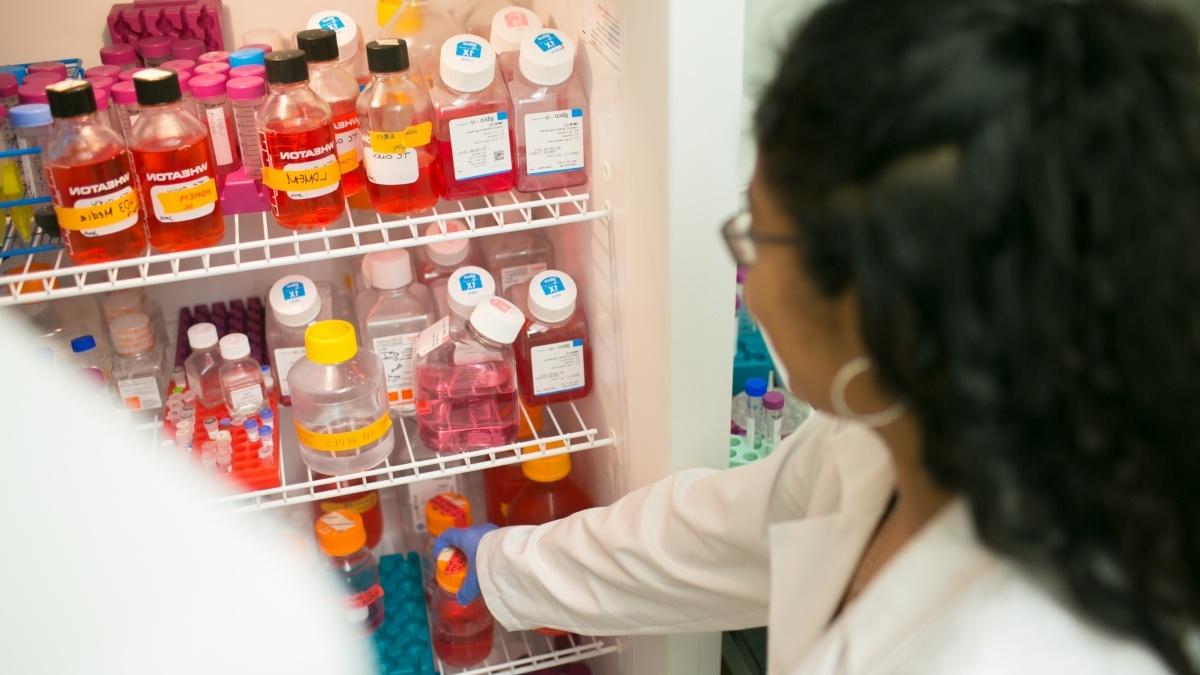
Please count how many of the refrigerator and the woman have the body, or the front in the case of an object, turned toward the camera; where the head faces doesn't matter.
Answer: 1

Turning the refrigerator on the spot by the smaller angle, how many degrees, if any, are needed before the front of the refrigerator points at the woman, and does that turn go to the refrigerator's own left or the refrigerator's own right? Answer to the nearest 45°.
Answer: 0° — it already faces them

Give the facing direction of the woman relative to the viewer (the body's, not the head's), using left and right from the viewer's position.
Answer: facing to the left of the viewer

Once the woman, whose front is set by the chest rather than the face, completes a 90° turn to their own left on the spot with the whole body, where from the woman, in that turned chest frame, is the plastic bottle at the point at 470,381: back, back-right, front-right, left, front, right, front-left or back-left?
back-right

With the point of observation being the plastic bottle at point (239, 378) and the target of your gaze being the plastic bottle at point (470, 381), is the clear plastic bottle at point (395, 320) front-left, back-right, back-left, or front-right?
front-left

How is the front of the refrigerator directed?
toward the camera

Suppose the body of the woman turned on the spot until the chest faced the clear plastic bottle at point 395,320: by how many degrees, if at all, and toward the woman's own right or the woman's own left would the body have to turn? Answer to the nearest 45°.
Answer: approximately 45° to the woman's own right

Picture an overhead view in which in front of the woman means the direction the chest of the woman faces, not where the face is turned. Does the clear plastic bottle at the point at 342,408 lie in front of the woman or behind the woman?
in front
